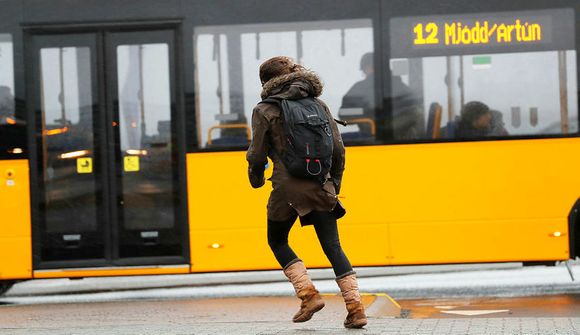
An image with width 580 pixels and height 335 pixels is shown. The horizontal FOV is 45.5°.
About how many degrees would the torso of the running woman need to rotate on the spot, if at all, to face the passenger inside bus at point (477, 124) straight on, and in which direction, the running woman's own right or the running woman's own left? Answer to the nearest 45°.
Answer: approximately 90° to the running woman's own right

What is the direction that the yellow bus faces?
to the viewer's right

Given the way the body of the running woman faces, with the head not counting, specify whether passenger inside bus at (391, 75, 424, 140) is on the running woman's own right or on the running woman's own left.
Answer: on the running woman's own right

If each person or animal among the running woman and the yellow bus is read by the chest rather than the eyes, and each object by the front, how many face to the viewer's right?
1

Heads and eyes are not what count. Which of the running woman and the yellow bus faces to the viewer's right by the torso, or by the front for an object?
the yellow bus

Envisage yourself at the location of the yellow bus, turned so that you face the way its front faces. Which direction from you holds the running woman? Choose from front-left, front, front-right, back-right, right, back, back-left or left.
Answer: right

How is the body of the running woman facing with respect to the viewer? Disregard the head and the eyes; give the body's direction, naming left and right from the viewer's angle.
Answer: facing away from the viewer and to the left of the viewer
